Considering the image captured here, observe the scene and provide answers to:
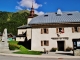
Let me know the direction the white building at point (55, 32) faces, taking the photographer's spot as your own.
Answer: facing the viewer

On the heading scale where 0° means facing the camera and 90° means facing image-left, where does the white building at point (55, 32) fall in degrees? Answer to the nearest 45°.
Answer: approximately 0°
